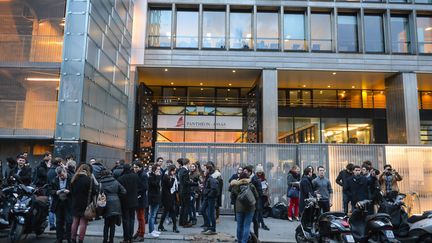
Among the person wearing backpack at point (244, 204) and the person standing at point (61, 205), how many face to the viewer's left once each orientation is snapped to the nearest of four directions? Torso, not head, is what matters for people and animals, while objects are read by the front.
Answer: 0

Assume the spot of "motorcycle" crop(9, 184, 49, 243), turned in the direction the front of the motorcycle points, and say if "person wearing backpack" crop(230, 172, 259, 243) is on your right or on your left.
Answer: on your left

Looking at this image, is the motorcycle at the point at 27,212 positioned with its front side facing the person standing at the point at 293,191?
no

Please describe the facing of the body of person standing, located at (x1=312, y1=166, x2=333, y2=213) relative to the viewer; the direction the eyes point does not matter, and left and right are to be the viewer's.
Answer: facing the viewer

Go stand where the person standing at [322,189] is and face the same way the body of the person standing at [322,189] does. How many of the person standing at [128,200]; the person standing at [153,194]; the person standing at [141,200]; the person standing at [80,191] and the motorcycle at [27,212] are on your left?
0

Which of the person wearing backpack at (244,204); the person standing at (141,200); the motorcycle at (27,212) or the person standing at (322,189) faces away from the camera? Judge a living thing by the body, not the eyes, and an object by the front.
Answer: the person wearing backpack

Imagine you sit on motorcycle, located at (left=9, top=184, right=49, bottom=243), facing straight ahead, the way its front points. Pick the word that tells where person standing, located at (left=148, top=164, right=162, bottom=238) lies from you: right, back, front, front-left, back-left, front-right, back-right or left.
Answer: back-left

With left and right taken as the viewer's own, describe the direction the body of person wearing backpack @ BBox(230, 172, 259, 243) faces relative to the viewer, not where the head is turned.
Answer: facing away from the viewer

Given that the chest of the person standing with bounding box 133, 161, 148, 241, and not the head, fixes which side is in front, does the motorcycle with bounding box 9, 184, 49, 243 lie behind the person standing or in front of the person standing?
in front

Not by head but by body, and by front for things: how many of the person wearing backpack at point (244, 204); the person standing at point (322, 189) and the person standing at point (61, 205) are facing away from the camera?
1

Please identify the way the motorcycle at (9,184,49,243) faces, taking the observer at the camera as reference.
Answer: facing the viewer and to the left of the viewer

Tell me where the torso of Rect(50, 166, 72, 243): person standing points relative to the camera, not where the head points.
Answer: toward the camera

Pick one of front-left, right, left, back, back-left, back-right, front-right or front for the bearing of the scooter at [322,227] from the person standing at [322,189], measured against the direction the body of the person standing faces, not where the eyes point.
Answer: front

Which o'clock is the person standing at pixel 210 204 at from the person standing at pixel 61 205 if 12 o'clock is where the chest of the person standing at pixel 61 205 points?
the person standing at pixel 210 204 is roughly at 9 o'clock from the person standing at pixel 61 205.
